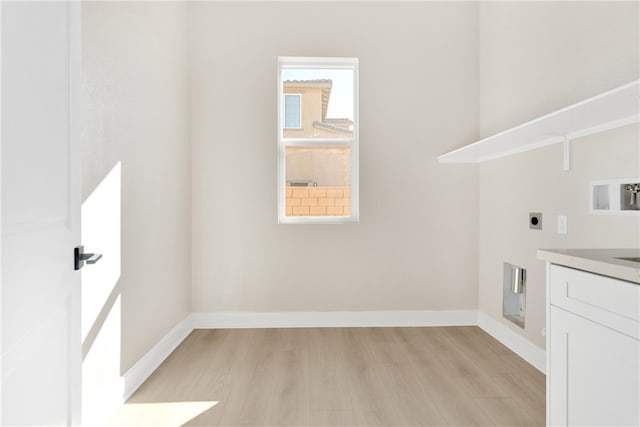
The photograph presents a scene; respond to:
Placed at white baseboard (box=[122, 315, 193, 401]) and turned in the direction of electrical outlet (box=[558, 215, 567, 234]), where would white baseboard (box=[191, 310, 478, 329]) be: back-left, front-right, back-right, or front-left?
front-left

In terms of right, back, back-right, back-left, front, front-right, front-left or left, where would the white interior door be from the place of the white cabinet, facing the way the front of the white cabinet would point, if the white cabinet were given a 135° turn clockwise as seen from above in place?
back-left

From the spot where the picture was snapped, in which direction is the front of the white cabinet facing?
facing the viewer and to the left of the viewer

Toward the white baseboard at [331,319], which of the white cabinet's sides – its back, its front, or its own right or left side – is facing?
right

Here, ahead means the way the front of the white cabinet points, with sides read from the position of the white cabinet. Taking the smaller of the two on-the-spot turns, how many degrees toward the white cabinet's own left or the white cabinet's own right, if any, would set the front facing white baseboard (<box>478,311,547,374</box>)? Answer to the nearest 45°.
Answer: approximately 135° to the white cabinet's own right

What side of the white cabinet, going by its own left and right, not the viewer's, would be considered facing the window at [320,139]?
right

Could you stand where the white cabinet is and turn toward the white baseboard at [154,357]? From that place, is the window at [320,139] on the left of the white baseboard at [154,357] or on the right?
right

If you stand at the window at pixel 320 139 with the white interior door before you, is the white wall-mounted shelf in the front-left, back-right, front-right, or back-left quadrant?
front-left
